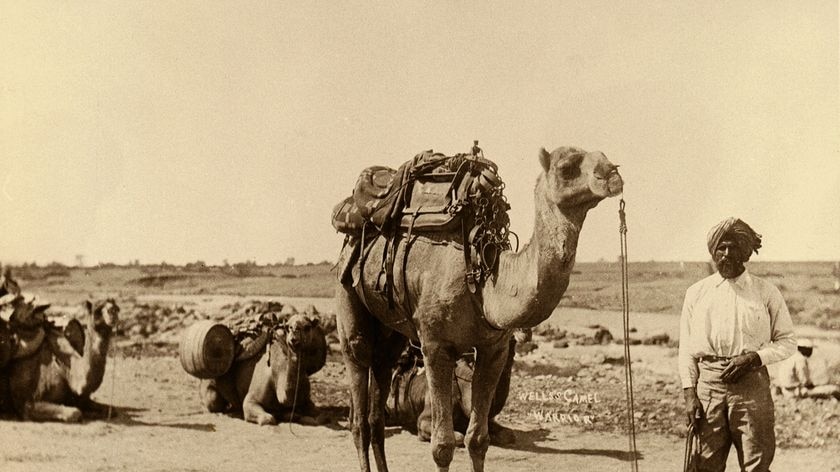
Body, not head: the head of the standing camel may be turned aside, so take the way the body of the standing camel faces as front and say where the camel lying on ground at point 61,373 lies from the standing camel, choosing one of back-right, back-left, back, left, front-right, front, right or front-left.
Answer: back

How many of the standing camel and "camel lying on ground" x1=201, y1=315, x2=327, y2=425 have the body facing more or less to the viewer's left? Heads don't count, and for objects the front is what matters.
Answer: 0

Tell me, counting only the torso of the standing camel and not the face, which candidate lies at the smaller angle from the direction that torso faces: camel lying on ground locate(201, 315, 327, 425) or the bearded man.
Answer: the bearded man

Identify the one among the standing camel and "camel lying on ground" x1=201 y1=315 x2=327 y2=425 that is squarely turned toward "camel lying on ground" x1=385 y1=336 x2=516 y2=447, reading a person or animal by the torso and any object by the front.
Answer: "camel lying on ground" x1=201 y1=315 x2=327 y2=425

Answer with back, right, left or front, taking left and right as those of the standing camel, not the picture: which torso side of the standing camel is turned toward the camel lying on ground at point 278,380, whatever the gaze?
back

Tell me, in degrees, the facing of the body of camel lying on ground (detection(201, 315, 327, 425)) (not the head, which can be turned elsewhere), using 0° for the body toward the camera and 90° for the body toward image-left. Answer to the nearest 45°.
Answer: approximately 315°

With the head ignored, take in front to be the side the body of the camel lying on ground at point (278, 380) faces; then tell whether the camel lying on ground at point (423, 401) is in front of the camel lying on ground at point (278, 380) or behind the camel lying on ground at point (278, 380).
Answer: in front

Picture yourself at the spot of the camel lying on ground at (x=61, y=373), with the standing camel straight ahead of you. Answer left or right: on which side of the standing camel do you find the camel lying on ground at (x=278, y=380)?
left

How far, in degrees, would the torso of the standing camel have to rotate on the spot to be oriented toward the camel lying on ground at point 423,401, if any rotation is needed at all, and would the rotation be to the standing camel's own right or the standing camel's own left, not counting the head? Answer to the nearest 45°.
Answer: approximately 135° to the standing camel's own left

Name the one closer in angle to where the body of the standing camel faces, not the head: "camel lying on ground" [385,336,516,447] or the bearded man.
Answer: the bearded man

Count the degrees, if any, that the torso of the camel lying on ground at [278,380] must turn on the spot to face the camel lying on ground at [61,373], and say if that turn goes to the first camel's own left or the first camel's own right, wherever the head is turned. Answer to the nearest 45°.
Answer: approximately 135° to the first camel's own right

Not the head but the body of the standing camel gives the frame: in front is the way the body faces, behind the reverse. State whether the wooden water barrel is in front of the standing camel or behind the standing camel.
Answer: behind
